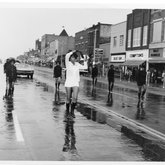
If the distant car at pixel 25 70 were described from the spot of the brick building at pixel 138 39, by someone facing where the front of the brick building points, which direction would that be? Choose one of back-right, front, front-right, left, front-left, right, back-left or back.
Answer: front

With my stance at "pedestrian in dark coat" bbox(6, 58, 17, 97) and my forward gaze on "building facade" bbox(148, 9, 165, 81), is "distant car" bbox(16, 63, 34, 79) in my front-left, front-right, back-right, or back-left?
front-left

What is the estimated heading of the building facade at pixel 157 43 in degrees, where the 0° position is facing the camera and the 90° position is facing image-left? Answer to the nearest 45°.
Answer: approximately 45°

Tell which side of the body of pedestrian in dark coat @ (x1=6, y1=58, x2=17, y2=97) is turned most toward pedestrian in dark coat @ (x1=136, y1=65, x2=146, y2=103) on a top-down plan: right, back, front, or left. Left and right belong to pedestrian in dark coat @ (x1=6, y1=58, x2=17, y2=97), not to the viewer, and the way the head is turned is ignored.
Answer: left

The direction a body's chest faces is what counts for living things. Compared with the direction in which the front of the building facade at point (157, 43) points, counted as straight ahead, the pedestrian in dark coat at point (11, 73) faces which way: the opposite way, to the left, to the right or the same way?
to the left

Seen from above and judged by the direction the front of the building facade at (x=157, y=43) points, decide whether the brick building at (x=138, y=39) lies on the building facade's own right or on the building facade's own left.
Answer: on the building facade's own right

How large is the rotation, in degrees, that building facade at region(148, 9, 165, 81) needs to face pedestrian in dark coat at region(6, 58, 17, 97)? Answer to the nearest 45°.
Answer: approximately 45° to its left

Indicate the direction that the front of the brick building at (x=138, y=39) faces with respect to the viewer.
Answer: facing the viewer and to the left of the viewer

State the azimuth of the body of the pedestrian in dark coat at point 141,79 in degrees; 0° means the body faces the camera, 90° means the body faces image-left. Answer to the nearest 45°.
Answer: approximately 0°

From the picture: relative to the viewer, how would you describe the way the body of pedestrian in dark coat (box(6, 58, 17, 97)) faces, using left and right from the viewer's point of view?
facing the viewer
